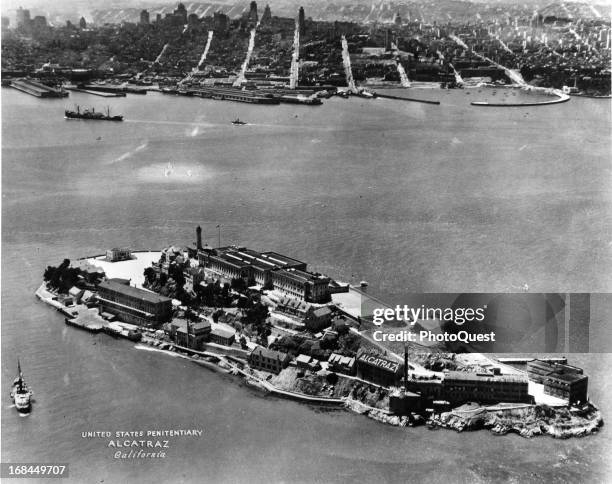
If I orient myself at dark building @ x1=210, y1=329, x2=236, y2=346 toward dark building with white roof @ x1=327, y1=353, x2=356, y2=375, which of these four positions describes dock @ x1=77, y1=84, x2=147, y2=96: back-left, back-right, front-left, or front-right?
back-left

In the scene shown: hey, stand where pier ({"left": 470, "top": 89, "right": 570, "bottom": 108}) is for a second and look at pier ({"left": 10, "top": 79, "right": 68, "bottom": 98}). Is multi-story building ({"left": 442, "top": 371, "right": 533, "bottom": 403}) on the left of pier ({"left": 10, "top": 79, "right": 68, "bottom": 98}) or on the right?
left

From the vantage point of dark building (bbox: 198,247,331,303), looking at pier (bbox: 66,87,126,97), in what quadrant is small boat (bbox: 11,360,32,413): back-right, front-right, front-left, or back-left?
back-left

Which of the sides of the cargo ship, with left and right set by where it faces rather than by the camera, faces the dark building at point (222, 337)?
left

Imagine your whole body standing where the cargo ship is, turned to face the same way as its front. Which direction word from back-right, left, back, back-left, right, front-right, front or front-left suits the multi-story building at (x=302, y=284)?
left

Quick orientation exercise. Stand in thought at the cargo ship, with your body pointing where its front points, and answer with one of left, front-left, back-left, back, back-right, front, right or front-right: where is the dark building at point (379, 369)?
left

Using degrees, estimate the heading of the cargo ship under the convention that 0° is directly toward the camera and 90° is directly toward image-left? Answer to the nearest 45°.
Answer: approximately 90°

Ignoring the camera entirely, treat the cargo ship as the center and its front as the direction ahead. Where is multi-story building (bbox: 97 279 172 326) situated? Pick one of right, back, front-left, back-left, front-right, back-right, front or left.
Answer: left
